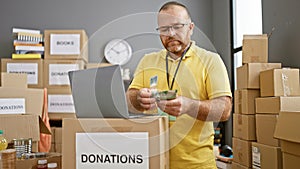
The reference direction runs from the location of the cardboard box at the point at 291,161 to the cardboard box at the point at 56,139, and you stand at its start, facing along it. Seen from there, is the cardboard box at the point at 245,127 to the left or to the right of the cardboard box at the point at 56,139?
right

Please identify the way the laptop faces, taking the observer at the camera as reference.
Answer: facing away from the viewer and to the right of the viewer

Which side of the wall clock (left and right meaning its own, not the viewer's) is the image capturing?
front

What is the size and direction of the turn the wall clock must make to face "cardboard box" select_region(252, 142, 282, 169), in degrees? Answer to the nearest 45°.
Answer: approximately 45° to its left

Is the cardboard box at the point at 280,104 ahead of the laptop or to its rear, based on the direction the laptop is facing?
ahead

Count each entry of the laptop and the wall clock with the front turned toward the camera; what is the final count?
1

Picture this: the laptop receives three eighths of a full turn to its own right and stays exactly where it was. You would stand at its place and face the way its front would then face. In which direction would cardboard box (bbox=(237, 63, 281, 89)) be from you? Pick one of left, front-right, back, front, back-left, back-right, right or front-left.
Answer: back-left
